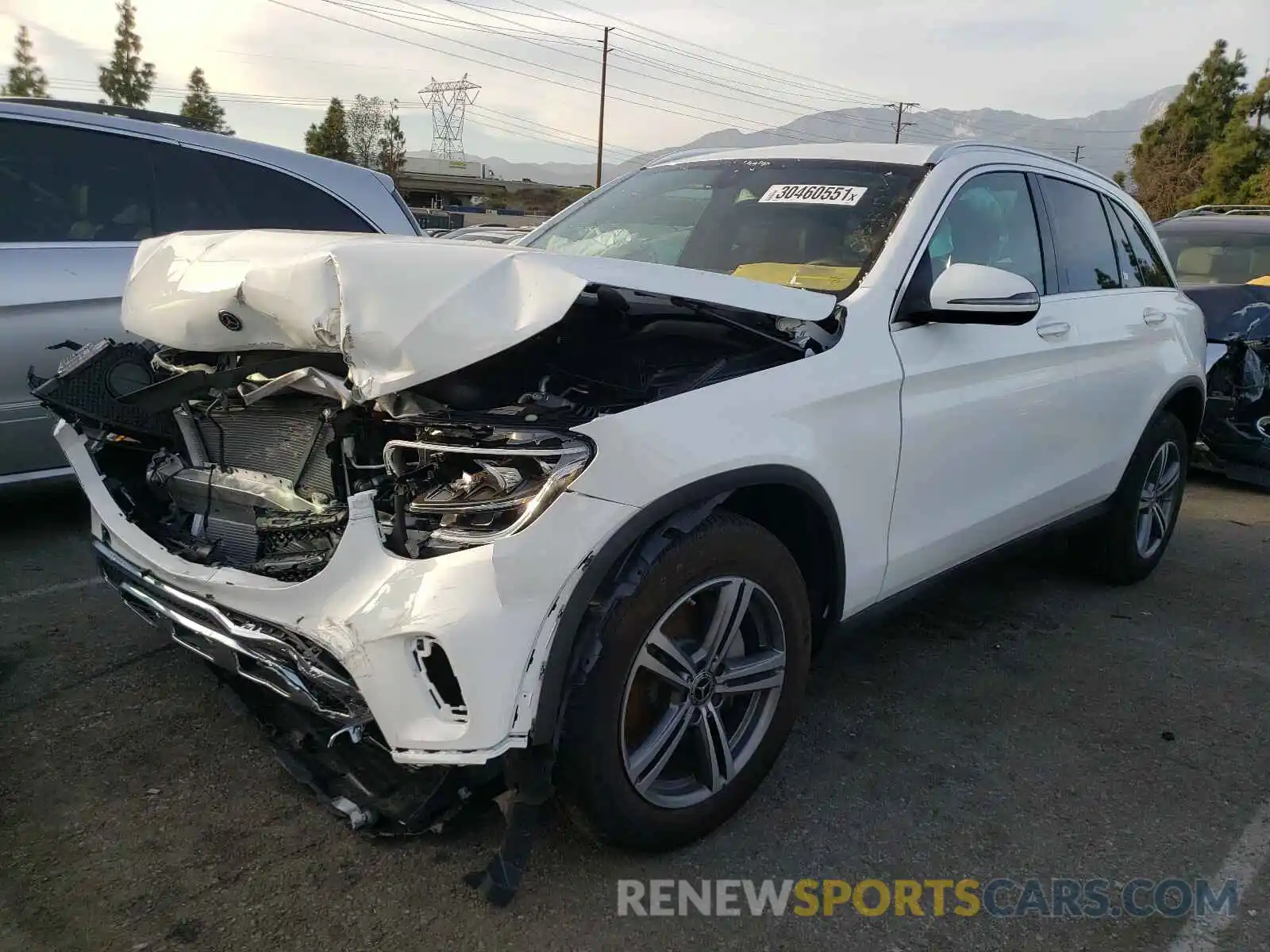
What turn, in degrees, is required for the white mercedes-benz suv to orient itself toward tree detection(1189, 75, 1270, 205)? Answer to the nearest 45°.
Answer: approximately 180°

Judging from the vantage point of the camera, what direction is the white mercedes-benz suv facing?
facing the viewer and to the left of the viewer

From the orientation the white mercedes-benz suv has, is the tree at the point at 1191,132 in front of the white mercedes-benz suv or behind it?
behind

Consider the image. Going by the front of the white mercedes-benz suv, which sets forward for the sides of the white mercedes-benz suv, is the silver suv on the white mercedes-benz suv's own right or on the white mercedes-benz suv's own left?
on the white mercedes-benz suv's own right

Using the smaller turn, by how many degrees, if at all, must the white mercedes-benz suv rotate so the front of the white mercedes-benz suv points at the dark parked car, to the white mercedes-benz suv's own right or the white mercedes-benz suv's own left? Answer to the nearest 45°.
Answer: approximately 180°
